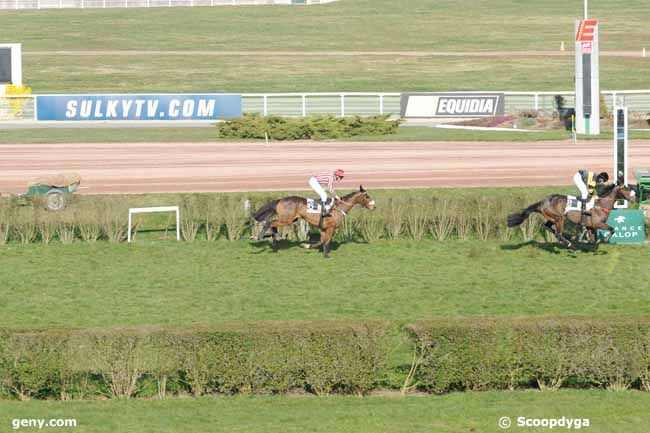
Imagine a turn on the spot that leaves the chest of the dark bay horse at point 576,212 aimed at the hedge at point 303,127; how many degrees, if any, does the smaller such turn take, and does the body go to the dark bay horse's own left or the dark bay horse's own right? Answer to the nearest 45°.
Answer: approximately 135° to the dark bay horse's own left

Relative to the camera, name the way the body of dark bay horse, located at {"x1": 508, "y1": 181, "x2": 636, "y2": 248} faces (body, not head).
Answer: to the viewer's right

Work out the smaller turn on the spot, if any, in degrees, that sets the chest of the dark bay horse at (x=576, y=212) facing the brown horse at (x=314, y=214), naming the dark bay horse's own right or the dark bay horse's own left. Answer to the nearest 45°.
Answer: approximately 180°

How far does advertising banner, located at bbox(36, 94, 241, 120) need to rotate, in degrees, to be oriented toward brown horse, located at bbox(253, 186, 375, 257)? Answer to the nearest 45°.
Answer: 0° — it already faces it

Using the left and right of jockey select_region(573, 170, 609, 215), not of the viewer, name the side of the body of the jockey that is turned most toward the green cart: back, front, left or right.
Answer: back

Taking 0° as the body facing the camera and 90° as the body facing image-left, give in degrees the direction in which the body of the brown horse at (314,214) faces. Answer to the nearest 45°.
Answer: approximately 270°

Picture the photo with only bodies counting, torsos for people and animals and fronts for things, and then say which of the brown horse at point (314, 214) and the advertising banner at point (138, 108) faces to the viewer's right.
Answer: the brown horse

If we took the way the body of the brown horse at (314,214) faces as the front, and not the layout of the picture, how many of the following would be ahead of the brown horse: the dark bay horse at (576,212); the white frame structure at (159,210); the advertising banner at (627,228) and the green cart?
2

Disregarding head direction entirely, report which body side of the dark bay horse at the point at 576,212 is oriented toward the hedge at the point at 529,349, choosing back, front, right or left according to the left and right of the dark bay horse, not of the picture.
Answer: right

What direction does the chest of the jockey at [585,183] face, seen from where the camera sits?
to the viewer's right
